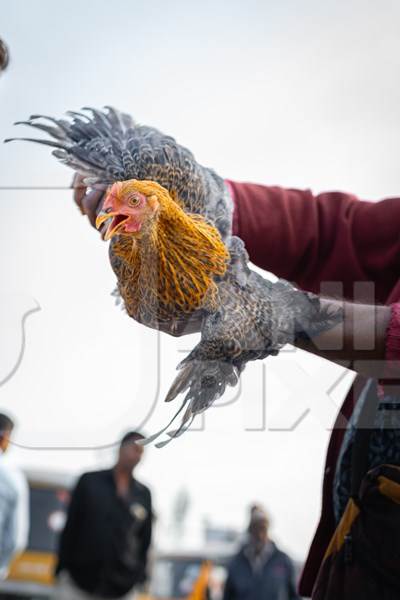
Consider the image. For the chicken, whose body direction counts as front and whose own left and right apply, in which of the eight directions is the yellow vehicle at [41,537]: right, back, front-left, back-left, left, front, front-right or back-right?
back-right

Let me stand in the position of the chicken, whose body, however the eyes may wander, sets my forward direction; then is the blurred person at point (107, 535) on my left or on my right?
on my right

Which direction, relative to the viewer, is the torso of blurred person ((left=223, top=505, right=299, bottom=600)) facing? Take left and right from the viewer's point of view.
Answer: facing the viewer

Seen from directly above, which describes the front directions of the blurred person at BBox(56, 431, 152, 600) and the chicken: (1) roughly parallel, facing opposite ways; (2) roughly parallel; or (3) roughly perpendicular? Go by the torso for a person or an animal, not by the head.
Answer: roughly perpendicular

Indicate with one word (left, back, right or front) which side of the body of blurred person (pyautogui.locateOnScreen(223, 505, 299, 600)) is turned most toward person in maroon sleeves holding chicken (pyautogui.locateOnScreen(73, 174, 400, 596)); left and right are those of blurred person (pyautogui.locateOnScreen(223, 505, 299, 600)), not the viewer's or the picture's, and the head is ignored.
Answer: front

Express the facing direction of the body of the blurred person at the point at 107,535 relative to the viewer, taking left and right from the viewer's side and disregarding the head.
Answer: facing the viewer and to the right of the viewer

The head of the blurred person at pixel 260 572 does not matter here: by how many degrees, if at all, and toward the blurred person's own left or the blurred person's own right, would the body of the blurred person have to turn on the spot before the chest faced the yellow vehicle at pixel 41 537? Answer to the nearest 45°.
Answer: approximately 135° to the blurred person's own right

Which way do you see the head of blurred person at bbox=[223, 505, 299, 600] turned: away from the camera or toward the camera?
toward the camera

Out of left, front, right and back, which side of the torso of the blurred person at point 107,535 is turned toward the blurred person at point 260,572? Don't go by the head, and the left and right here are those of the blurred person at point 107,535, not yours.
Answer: left

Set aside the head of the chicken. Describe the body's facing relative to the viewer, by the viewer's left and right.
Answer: facing the viewer and to the left of the viewer

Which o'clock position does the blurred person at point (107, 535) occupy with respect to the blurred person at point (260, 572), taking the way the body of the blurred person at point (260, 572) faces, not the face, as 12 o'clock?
the blurred person at point (107, 535) is roughly at 2 o'clock from the blurred person at point (260, 572).
